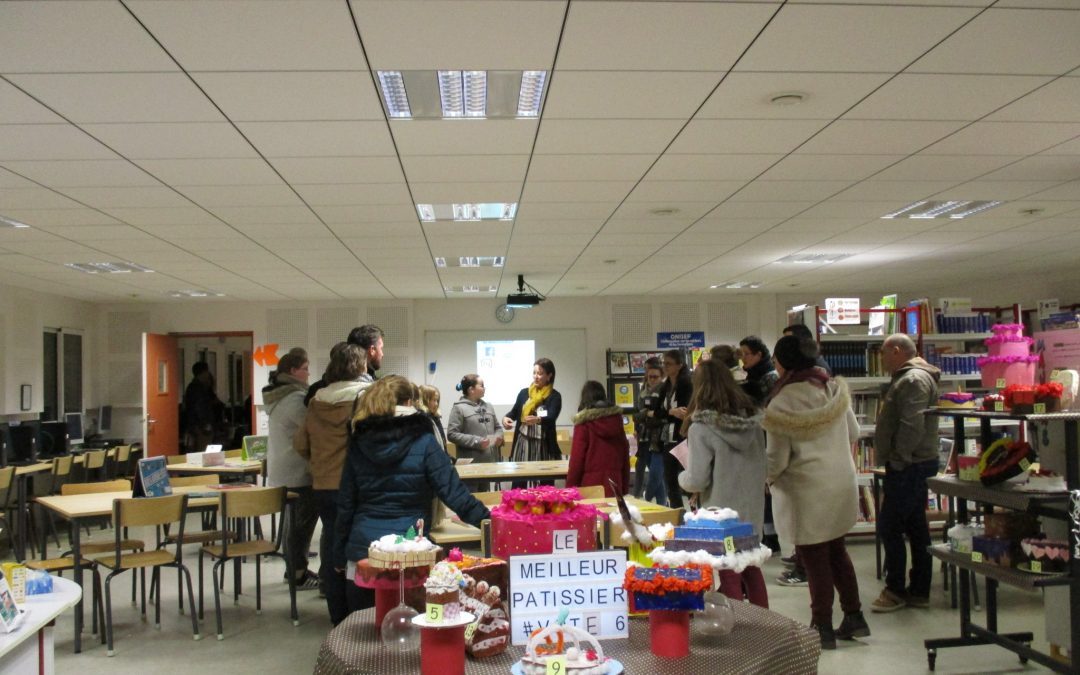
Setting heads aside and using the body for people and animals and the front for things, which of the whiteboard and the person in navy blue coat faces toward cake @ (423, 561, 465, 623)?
the whiteboard

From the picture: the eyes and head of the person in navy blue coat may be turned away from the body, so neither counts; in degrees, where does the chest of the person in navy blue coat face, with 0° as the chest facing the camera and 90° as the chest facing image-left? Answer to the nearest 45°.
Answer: approximately 225°

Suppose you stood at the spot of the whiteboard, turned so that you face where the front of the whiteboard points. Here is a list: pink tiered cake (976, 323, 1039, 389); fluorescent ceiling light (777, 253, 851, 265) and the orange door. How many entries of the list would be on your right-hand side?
1

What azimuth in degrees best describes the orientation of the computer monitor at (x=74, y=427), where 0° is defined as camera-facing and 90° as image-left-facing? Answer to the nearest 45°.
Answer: approximately 315°

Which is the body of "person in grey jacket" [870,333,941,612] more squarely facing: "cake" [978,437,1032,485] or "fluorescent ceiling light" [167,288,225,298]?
the fluorescent ceiling light

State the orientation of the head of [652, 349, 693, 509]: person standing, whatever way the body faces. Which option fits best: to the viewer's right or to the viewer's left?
to the viewer's left

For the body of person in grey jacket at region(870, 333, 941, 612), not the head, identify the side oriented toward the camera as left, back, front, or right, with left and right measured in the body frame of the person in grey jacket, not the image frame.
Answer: left

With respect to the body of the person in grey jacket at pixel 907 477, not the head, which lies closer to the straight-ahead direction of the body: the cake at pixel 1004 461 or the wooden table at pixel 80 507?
the wooden table

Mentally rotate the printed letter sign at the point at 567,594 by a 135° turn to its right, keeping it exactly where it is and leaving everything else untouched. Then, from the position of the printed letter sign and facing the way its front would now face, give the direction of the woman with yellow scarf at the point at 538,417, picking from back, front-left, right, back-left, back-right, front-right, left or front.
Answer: front-right

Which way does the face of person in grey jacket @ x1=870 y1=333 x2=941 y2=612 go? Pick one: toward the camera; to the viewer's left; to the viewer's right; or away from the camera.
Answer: to the viewer's left

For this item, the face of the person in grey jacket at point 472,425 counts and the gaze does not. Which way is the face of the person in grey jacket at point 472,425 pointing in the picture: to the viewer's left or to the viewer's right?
to the viewer's right

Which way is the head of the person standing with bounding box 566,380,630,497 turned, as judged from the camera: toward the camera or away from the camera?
away from the camera

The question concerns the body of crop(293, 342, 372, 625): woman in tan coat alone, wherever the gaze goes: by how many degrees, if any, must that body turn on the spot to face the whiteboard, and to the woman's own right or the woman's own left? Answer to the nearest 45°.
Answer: approximately 45° to the woman's own left

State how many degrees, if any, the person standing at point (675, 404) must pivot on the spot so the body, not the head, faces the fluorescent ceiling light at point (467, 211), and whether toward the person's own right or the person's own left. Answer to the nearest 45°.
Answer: approximately 45° to the person's own right

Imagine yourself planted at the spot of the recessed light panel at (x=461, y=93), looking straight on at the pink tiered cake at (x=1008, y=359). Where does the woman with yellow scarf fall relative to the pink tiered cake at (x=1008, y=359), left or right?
left

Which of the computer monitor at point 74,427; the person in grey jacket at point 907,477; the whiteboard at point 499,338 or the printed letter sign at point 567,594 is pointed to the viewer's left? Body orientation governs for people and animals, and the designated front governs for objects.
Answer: the person in grey jacket
